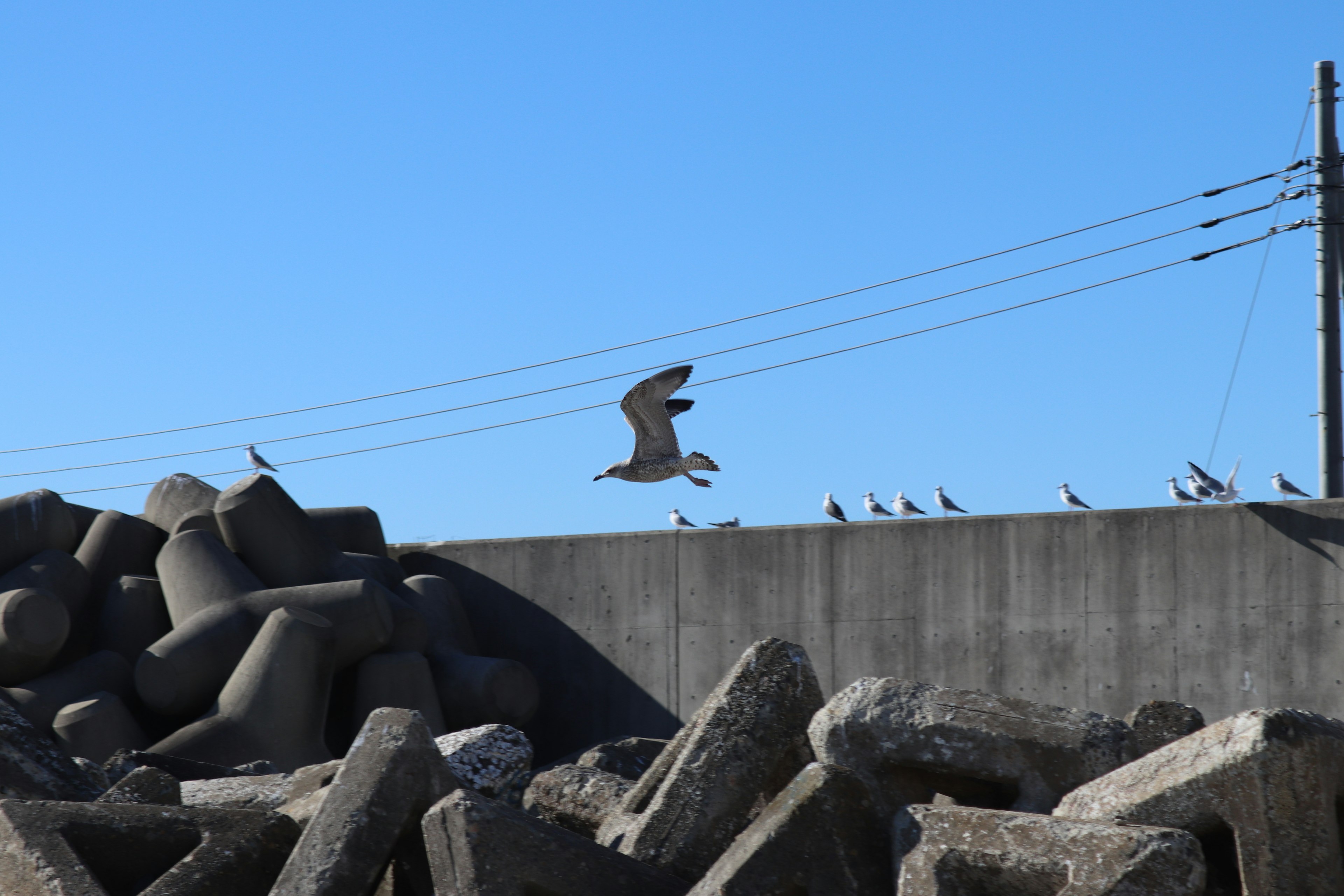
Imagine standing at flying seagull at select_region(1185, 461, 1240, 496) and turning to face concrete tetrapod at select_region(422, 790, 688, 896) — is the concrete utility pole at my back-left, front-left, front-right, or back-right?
back-left

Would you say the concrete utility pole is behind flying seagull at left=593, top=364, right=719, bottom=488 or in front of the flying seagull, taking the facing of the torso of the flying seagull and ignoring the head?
behind

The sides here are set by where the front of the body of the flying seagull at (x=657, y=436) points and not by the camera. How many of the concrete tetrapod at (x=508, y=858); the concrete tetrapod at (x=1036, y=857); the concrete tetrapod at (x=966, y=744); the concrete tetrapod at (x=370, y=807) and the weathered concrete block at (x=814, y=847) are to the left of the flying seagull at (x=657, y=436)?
5

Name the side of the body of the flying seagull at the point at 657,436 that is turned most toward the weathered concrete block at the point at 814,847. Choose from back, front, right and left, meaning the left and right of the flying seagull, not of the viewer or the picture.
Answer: left

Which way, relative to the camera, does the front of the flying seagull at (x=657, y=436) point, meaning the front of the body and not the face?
to the viewer's left

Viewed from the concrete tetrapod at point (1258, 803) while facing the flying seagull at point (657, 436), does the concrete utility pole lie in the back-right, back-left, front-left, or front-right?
front-right

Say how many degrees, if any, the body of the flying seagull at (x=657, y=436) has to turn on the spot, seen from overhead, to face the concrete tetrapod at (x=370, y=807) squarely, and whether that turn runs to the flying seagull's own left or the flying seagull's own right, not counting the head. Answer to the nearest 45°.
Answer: approximately 90° to the flying seagull's own left

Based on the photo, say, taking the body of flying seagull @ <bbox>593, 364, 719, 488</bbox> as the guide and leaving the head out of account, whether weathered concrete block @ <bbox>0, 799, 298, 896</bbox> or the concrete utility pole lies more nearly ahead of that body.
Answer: the weathered concrete block

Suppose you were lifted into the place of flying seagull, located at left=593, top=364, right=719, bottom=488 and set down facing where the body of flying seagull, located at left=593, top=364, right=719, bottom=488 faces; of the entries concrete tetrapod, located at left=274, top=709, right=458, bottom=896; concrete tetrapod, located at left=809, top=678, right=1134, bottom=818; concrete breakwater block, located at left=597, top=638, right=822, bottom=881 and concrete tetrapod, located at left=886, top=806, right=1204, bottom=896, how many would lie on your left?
4

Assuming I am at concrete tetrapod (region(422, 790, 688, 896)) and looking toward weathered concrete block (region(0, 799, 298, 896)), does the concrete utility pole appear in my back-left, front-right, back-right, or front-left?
back-right
